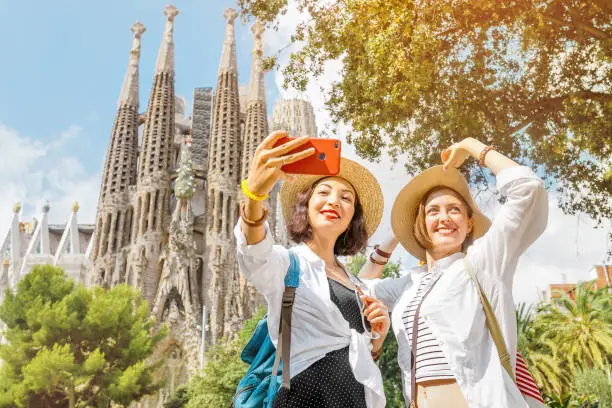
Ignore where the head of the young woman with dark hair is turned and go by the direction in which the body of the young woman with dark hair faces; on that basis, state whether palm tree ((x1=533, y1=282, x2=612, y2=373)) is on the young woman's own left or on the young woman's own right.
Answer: on the young woman's own left

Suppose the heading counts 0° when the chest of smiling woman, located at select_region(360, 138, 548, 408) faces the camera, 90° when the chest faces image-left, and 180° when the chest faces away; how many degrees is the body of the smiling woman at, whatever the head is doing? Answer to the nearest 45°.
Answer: approximately 45°

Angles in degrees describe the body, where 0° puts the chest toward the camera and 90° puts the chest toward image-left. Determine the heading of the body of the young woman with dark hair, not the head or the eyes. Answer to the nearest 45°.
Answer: approximately 315°

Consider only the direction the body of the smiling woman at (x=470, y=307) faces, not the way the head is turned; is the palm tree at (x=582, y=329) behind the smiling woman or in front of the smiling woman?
behind

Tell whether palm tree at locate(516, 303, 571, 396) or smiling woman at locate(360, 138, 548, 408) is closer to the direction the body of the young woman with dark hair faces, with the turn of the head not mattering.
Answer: the smiling woman

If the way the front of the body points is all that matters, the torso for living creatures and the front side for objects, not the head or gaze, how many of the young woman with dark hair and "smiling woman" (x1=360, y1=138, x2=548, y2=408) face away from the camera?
0
